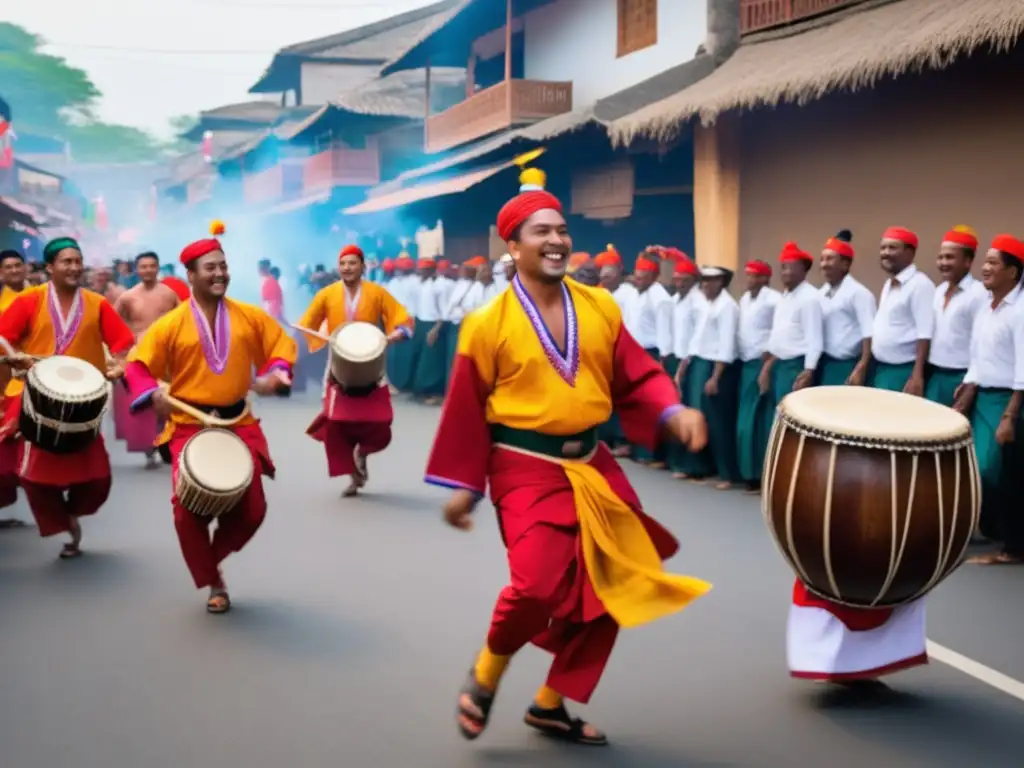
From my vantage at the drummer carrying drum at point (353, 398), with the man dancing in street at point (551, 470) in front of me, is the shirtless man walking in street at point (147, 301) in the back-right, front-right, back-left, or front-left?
back-right

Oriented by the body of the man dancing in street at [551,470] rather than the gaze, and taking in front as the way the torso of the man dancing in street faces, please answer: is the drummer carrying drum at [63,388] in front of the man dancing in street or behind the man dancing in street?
behind

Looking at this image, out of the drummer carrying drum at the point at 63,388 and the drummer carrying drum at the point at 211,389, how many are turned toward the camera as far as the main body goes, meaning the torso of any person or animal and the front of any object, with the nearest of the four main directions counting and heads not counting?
2

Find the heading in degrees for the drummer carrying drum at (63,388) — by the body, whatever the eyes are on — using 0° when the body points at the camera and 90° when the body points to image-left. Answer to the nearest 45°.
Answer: approximately 0°

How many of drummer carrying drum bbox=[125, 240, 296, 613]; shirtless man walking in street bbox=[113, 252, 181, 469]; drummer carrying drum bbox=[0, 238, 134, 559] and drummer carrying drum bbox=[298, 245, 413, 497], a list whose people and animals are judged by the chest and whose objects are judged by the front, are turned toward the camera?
4

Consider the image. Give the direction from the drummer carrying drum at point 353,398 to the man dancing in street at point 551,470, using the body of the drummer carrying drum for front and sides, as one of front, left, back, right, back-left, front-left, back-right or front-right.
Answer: front

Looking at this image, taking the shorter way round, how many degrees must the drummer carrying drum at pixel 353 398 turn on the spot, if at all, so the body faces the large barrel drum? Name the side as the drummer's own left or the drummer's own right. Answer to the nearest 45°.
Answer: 0° — they already face it

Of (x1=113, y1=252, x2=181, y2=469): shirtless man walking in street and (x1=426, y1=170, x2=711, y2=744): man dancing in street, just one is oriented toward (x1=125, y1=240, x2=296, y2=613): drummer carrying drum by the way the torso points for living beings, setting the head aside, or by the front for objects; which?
(x1=113, y1=252, x2=181, y2=469): shirtless man walking in street

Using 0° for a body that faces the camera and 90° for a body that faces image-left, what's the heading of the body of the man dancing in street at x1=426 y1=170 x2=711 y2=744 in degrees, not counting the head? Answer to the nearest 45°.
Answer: approximately 315°

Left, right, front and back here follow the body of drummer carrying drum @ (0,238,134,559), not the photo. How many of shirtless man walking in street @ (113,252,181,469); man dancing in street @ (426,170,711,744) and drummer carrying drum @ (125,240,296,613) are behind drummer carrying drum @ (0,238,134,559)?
1

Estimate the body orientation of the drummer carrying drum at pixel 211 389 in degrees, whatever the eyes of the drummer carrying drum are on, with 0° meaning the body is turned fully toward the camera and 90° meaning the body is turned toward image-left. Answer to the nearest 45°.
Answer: approximately 0°

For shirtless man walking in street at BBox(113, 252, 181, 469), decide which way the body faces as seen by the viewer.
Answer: toward the camera

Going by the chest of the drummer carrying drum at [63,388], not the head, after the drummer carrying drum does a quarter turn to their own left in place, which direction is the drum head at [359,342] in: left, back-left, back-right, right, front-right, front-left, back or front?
front-left

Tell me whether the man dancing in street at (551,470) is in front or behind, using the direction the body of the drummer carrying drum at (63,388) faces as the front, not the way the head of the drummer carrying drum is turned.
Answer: in front

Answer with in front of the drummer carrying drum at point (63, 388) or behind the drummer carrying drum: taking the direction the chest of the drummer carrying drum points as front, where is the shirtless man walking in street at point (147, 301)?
behind
